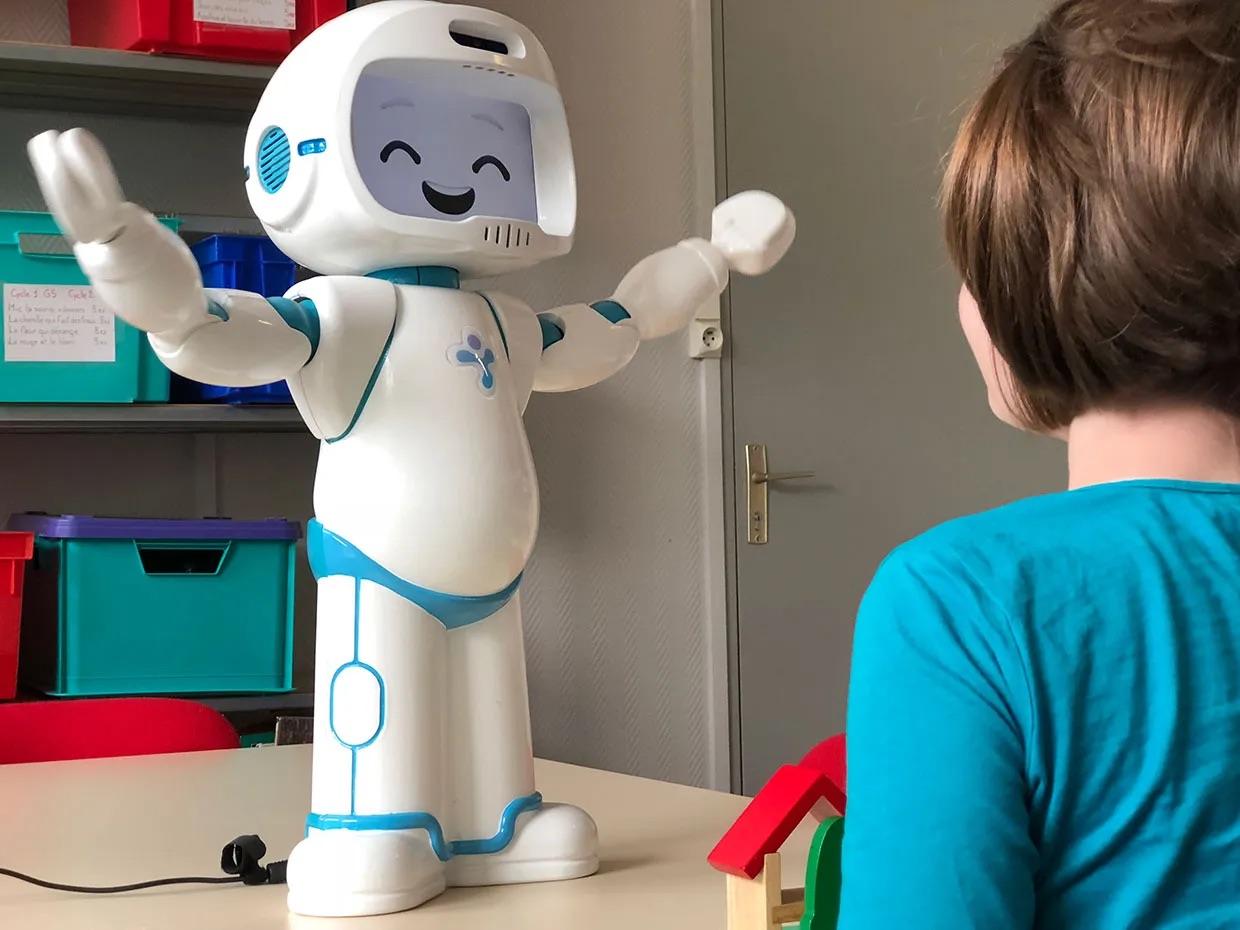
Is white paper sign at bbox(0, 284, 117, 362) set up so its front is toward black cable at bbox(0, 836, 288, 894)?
yes

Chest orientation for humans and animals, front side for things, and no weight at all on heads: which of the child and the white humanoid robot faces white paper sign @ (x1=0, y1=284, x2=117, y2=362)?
the child

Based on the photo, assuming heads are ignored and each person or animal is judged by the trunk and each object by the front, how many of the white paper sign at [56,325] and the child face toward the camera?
1

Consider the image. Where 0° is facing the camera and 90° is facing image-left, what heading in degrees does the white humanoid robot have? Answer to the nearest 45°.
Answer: approximately 315°

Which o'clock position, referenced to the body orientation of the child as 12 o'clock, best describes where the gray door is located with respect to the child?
The gray door is roughly at 1 o'clock from the child.

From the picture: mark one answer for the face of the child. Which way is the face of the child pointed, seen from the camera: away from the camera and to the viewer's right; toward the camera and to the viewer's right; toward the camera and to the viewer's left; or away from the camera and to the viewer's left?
away from the camera and to the viewer's left

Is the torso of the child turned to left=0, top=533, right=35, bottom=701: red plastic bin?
yes

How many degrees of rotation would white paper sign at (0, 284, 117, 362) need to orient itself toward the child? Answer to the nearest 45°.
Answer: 0° — it already faces them

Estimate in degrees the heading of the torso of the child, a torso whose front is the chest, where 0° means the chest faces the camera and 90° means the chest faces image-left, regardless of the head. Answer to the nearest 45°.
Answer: approximately 135°
